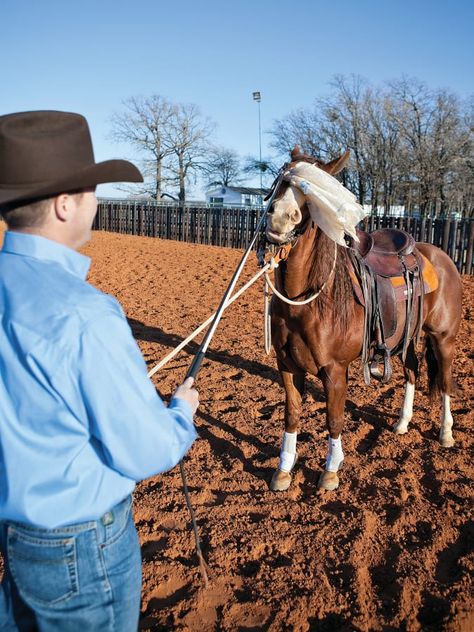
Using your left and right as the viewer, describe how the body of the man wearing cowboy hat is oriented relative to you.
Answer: facing away from the viewer and to the right of the viewer

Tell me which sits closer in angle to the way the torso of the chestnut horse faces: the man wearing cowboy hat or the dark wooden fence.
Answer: the man wearing cowboy hat

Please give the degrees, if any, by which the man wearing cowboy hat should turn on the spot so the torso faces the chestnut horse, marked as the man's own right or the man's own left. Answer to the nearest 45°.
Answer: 0° — they already face it

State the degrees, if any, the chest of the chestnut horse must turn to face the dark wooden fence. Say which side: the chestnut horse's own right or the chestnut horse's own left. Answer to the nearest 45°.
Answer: approximately 135° to the chestnut horse's own right

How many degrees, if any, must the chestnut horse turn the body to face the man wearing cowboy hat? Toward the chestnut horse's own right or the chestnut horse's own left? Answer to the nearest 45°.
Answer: approximately 45° to the chestnut horse's own left

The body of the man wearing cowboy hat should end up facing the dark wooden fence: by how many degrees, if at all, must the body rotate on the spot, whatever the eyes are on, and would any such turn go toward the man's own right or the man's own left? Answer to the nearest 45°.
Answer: approximately 45° to the man's own left

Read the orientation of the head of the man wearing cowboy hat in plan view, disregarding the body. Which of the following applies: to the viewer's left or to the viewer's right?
to the viewer's right

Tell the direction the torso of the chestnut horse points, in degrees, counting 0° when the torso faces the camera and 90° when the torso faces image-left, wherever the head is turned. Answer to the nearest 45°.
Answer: approximately 45°

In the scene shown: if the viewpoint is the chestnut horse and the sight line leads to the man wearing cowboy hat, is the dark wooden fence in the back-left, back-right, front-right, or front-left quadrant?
back-right

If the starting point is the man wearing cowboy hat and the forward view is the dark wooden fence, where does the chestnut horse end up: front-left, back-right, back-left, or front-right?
front-right
